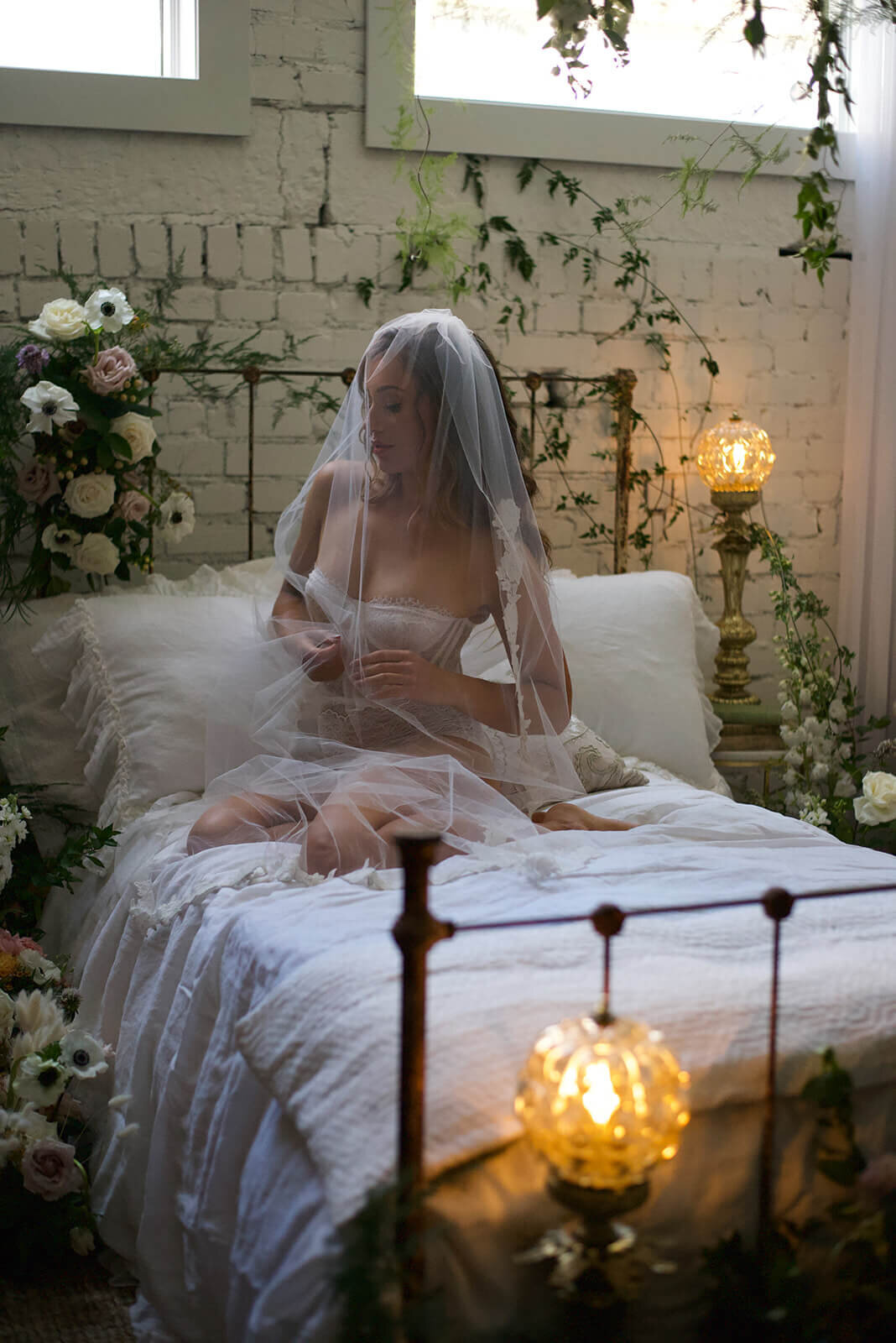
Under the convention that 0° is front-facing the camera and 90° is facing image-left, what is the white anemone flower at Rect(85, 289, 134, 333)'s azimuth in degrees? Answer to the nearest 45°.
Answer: approximately 0°

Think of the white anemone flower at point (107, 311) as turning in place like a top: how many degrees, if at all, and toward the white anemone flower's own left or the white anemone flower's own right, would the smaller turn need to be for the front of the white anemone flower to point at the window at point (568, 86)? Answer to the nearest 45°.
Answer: approximately 135° to the white anemone flower's own left

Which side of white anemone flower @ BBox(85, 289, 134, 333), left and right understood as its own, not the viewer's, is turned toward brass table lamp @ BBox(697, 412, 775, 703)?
left

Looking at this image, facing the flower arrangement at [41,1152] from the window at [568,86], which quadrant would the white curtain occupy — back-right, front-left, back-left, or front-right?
back-left
